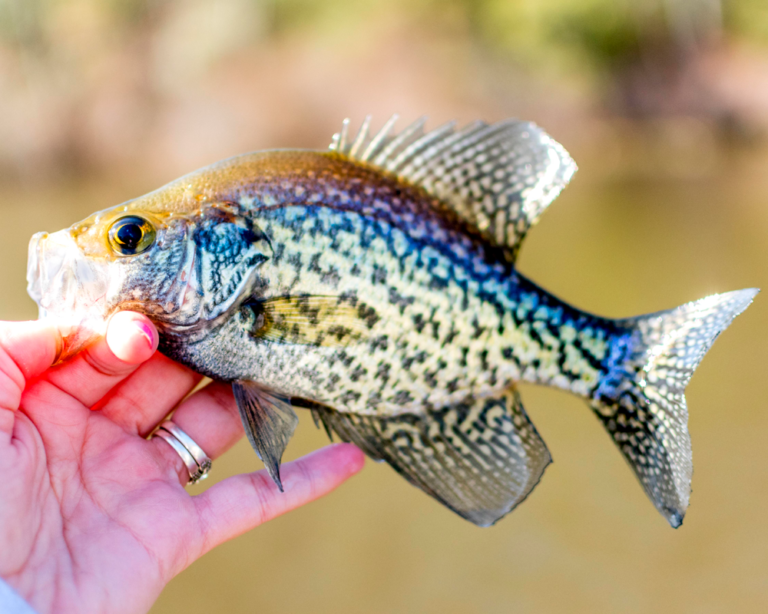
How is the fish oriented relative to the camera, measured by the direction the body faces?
to the viewer's left
